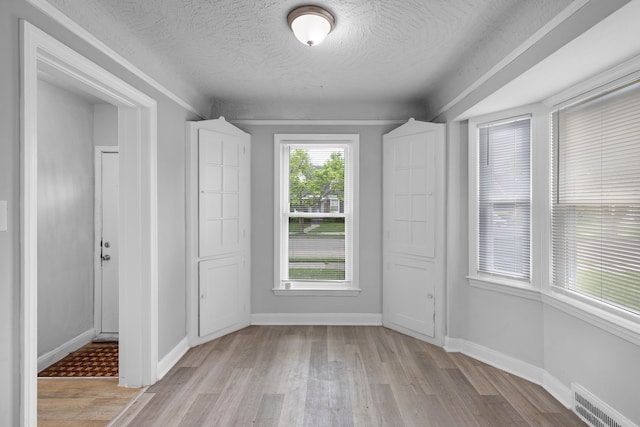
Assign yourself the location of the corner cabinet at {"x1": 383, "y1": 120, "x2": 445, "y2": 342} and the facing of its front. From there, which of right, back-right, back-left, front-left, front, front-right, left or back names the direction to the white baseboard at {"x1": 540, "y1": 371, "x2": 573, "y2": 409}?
left

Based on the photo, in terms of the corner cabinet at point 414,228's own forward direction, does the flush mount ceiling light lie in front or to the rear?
in front

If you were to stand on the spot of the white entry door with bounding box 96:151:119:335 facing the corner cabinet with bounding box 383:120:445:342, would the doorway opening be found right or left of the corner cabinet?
right

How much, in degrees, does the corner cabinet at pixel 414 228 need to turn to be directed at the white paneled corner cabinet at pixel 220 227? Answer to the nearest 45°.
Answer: approximately 45° to its right

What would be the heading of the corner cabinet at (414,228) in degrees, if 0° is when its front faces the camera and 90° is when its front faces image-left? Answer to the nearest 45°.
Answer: approximately 45°

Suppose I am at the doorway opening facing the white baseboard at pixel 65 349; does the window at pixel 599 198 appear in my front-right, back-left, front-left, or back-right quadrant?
back-right

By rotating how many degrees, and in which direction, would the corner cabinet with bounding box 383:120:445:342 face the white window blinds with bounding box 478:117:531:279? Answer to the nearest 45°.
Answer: approximately 90° to its left

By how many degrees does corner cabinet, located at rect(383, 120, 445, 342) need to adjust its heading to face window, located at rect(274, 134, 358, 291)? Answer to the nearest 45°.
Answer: approximately 45° to its right

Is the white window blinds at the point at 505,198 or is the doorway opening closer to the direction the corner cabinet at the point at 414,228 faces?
the doorway opening
